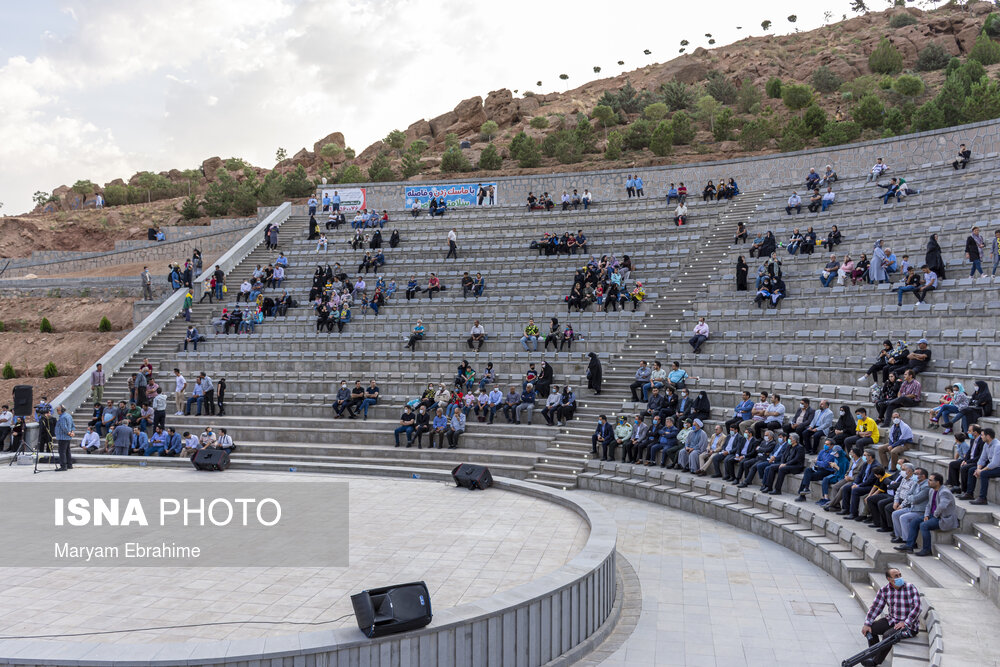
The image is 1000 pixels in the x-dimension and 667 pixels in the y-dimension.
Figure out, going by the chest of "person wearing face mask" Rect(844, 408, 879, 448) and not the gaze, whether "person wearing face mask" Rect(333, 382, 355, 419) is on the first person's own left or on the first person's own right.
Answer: on the first person's own right

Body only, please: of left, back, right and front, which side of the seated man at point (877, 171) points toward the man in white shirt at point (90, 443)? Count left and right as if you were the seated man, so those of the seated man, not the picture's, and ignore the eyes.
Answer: front

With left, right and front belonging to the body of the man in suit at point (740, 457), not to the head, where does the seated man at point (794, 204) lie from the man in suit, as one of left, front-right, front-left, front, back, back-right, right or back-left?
back-right

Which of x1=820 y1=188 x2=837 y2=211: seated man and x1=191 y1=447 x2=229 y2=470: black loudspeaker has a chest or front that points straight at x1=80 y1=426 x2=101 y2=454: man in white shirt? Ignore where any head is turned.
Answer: the seated man

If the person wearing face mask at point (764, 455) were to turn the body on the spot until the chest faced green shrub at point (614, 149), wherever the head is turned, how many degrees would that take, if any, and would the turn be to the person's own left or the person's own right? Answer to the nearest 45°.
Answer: approximately 135° to the person's own right

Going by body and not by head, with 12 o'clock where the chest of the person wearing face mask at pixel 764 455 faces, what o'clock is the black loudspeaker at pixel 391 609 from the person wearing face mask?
The black loudspeaker is roughly at 11 o'clock from the person wearing face mask.

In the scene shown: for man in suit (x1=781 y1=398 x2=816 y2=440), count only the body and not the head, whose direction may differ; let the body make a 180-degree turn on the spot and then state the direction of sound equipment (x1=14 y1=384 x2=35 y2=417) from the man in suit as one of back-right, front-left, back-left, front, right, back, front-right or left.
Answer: back-left

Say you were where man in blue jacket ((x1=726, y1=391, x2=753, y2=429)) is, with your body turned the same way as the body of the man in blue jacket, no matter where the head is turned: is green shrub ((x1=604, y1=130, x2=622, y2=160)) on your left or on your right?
on your right

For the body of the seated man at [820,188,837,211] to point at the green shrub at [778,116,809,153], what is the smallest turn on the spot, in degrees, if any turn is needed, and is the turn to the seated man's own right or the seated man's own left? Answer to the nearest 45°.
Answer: approximately 135° to the seated man's own right

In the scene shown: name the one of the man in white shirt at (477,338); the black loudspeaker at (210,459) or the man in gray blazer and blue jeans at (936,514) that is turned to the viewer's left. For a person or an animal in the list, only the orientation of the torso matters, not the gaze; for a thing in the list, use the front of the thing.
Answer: the man in gray blazer and blue jeans

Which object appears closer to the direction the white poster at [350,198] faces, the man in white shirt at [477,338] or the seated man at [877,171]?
the man in white shirt

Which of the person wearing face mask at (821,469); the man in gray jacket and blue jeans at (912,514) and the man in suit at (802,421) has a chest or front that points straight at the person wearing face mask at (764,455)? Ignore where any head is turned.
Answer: the man in suit at (802,421)
